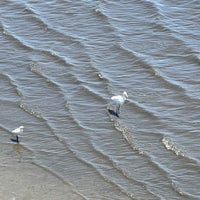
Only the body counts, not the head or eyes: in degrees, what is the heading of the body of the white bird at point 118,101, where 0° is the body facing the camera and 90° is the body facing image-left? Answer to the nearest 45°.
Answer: approximately 270°
